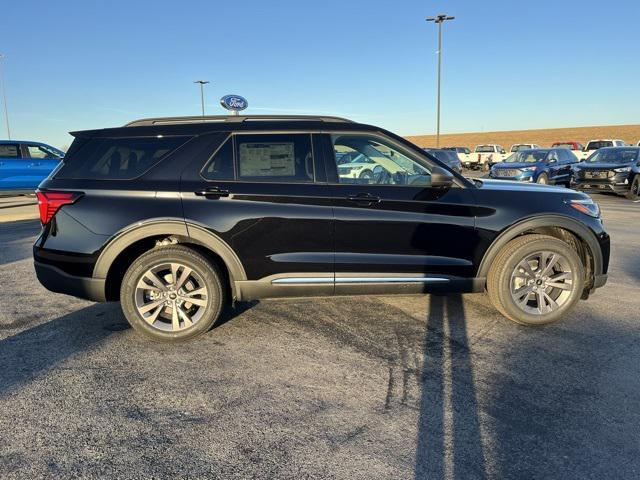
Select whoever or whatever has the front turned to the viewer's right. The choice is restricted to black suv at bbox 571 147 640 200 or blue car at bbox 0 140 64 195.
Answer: the blue car

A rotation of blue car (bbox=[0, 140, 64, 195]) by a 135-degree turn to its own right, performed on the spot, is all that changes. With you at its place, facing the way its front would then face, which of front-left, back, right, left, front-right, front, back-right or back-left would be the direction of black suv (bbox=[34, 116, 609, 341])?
front-left

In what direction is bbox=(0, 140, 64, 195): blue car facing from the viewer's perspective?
to the viewer's right

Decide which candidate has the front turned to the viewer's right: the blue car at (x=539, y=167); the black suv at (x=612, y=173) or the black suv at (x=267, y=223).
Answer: the black suv at (x=267, y=223)

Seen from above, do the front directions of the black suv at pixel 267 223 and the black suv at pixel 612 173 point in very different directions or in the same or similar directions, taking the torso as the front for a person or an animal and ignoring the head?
very different directions

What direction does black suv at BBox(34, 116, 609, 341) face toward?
to the viewer's right

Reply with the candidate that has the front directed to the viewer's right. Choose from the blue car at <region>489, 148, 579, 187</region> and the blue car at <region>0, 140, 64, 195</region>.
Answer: the blue car at <region>0, 140, 64, 195</region>
